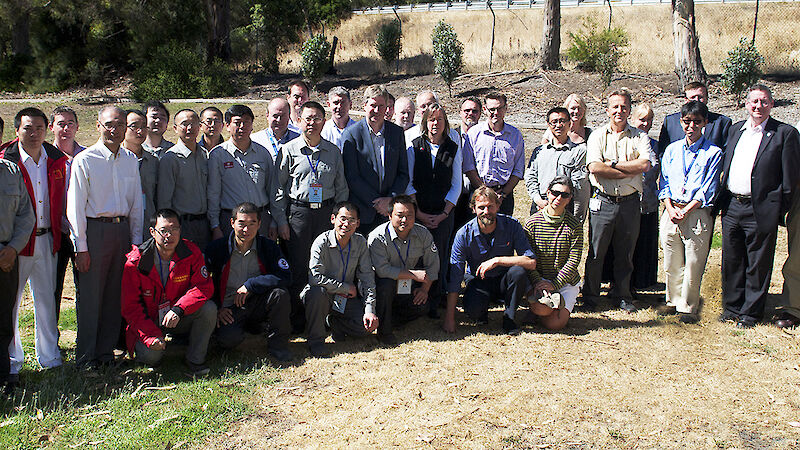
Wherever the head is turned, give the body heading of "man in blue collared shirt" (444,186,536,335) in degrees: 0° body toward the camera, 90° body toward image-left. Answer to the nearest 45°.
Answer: approximately 0°

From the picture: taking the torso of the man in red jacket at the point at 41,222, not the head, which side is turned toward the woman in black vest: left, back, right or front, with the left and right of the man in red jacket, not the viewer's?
left

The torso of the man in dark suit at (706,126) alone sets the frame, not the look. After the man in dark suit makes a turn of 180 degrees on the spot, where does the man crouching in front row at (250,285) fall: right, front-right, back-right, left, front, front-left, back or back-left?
back-left

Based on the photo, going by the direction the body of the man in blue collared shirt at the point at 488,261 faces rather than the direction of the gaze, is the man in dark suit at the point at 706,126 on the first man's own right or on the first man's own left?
on the first man's own left

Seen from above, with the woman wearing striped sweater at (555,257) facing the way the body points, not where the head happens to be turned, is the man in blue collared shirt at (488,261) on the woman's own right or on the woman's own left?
on the woman's own right

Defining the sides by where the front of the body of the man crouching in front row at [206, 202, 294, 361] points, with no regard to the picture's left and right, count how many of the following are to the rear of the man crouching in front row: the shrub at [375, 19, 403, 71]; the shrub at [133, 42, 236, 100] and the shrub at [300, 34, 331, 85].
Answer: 3

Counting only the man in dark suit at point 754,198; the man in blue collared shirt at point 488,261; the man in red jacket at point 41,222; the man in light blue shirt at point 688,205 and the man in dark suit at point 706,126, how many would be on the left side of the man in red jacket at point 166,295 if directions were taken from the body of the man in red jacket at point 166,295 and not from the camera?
4

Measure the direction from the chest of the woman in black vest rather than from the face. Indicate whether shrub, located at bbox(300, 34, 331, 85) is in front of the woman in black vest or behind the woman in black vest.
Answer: behind

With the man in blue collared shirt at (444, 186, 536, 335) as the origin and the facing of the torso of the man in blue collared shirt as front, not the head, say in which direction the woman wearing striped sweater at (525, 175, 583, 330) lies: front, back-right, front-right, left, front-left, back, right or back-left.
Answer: left
